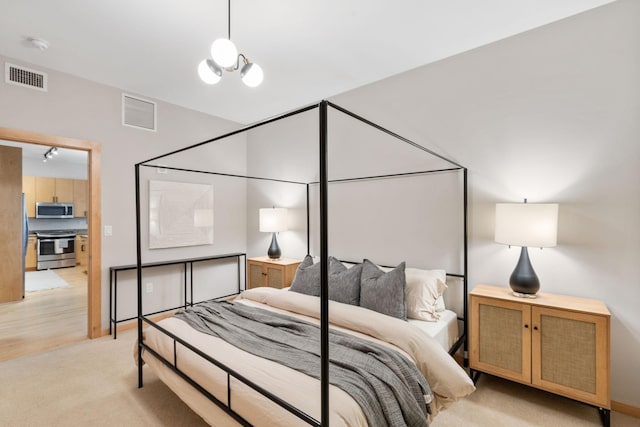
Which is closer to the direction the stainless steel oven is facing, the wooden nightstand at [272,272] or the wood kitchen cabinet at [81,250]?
the wooden nightstand

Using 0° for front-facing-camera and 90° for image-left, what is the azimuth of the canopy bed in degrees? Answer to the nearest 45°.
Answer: approximately 45°

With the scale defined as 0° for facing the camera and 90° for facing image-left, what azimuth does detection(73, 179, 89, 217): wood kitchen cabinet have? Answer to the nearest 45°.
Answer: approximately 0°

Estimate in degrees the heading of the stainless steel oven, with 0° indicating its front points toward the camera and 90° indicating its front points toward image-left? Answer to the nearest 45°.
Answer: approximately 0°

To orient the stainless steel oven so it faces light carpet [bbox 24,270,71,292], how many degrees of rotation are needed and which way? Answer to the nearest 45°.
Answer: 0° — it already faces it
